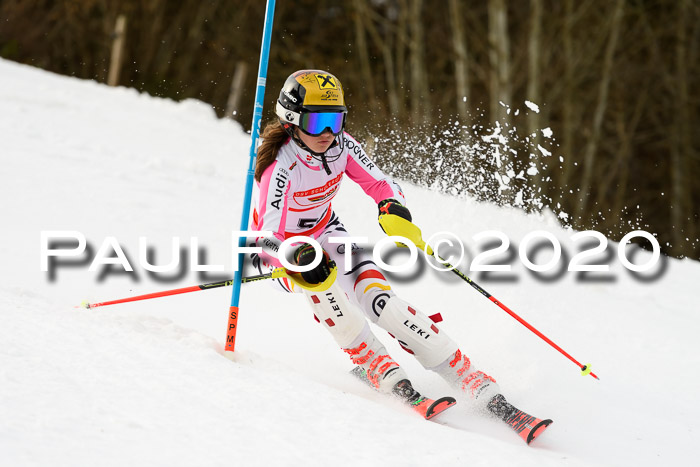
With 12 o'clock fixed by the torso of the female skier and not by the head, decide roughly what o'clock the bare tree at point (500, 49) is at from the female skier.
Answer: The bare tree is roughly at 8 o'clock from the female skier.

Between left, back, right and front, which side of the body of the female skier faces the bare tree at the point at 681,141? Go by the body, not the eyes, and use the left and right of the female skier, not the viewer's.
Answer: left
